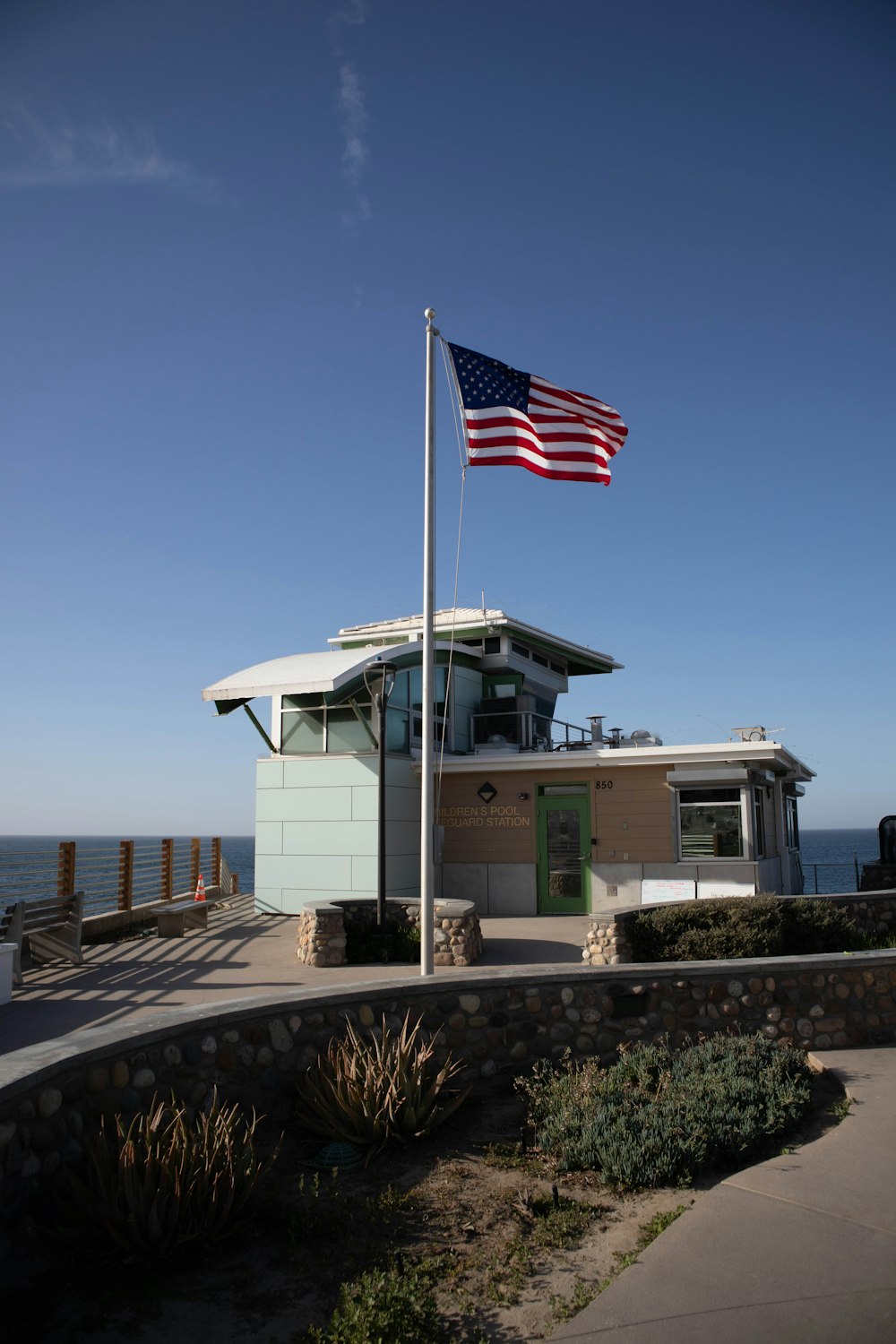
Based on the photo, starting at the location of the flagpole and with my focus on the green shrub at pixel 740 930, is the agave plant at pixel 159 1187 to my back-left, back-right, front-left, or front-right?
back-right

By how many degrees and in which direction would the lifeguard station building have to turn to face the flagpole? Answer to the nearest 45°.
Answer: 0° — it already faces it

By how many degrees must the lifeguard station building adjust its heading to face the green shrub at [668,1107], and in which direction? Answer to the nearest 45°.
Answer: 0° — it already faces it

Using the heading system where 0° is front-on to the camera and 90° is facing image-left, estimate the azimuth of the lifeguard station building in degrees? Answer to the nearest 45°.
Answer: approximately 0°

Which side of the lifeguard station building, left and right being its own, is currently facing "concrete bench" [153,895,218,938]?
right

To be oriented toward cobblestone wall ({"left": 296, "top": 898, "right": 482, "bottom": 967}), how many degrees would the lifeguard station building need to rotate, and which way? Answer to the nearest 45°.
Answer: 0° — it already faces it

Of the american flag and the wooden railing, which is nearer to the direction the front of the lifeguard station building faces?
the american flag

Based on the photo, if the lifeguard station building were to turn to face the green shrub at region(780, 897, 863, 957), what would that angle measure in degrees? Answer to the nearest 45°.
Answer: approximately 45° to its left

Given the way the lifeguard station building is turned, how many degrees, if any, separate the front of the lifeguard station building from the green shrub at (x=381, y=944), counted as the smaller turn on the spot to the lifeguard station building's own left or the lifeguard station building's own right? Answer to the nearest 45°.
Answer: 0° — it already faces it

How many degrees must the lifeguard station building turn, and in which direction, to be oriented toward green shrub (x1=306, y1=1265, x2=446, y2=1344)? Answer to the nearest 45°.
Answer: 0° — it already faces it

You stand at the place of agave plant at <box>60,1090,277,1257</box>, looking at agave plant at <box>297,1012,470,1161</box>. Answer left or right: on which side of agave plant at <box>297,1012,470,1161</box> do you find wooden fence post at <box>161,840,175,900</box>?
left

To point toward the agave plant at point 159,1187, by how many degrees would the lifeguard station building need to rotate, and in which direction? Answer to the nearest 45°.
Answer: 0° — it already faces it
